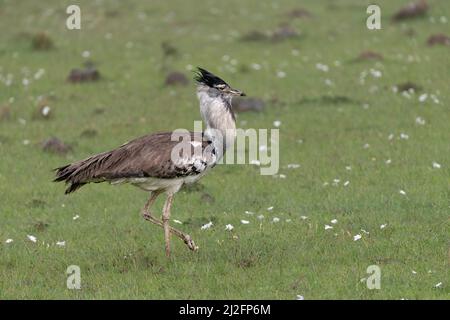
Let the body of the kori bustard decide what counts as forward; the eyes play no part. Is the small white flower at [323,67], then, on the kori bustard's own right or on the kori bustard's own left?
on the kori bustard's own left

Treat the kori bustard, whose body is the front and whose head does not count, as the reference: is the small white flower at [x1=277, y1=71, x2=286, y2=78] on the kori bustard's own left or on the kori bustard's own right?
on the kori bustard's own left

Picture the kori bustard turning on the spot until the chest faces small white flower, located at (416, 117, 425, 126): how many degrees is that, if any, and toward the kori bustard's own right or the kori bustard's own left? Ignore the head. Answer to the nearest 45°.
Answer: approximately 45° to the kori bustard's own left

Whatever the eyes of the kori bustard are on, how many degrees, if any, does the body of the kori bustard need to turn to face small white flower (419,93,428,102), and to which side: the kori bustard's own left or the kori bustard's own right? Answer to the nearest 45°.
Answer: approximately 45° to the kori bustard's own left

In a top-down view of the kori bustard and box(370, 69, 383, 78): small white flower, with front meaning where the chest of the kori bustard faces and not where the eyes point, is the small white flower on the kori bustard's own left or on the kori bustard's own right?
on the kori bustard's own left

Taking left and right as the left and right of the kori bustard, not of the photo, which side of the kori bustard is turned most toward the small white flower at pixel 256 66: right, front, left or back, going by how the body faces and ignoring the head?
left

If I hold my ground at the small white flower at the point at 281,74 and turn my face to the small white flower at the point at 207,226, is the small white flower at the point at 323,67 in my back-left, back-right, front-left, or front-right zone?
back-left

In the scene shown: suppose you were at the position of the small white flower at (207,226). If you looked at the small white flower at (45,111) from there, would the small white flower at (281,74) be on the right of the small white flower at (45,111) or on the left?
right

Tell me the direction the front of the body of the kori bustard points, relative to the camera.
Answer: to the viewer's right
